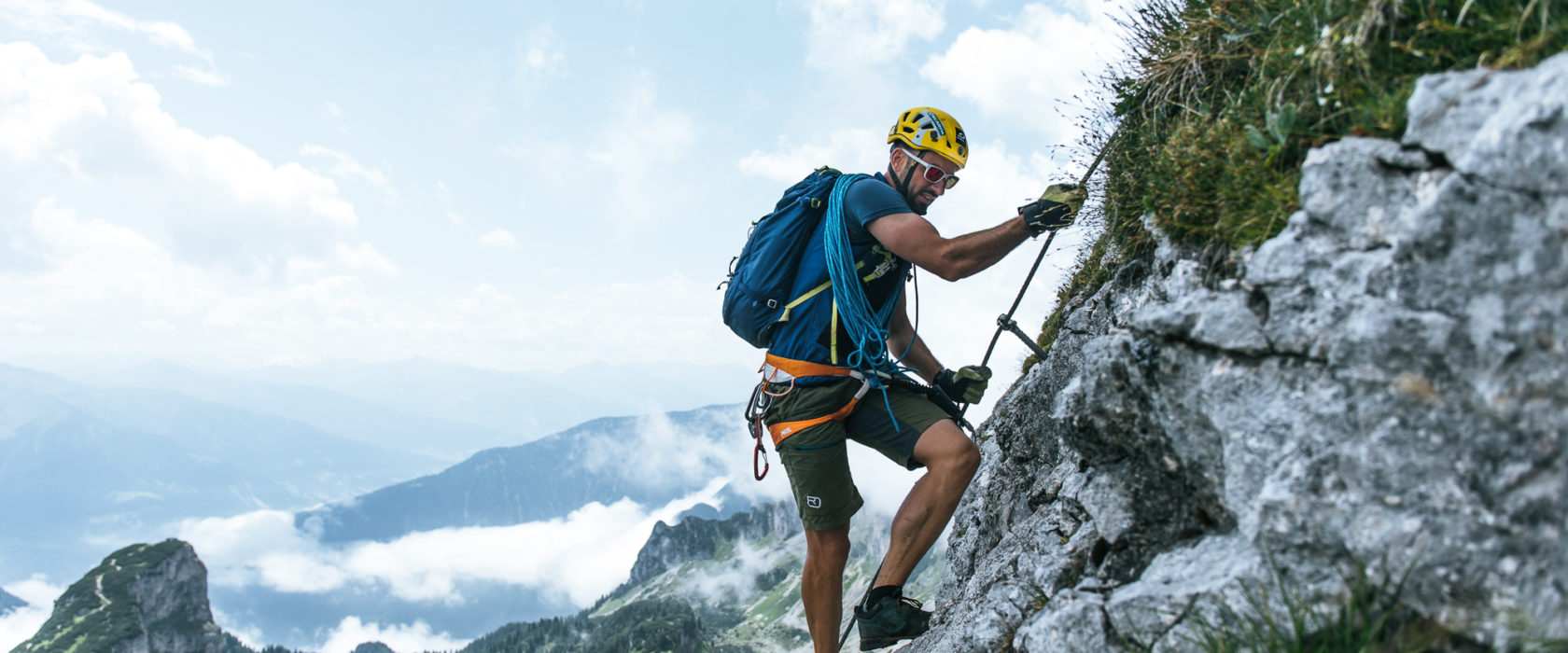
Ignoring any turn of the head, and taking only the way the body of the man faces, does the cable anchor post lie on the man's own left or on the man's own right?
on the man's own left

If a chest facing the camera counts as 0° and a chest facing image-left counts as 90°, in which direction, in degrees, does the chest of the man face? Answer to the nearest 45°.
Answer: approximately 270°
